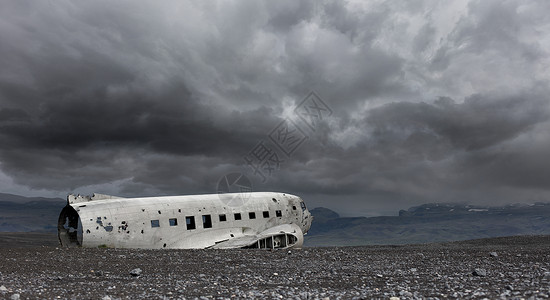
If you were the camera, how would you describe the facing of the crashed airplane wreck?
facing away from the viewer and to the right of the viewer
